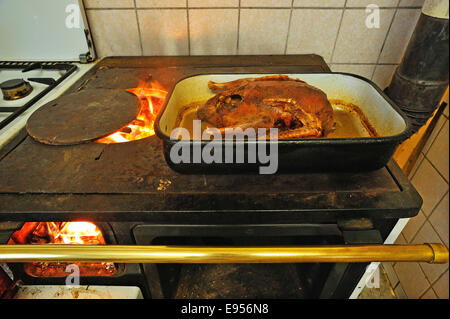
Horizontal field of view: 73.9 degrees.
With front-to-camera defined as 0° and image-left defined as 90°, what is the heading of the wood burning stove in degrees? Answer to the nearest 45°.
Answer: approximately 0°
